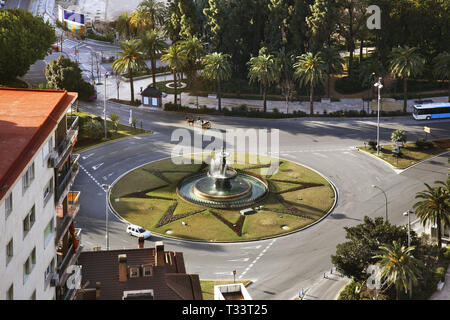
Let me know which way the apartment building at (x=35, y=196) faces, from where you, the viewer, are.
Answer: facing away from the viewer and to the right of the viewer
